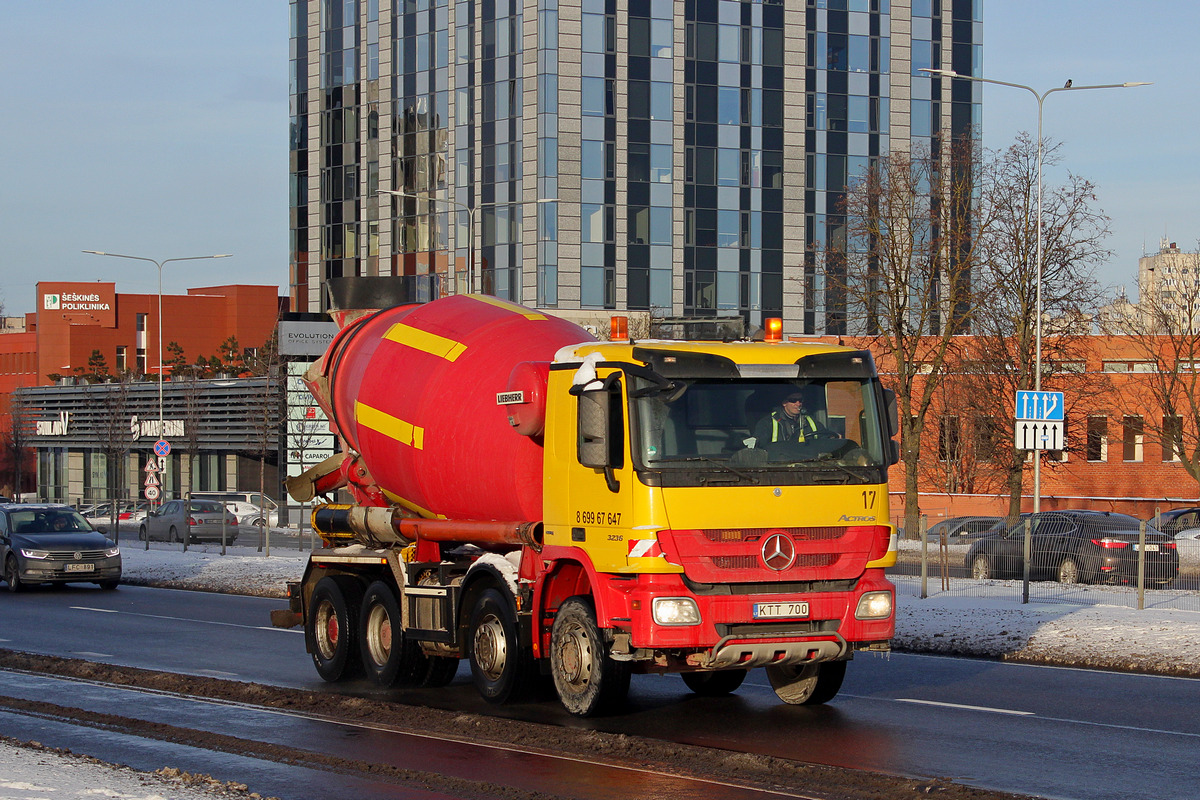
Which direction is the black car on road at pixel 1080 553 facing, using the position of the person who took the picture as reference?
facing away from the viewer and to the left of the viewer

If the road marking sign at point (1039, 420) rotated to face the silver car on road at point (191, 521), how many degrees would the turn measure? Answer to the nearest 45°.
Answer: approximately 135° to its right

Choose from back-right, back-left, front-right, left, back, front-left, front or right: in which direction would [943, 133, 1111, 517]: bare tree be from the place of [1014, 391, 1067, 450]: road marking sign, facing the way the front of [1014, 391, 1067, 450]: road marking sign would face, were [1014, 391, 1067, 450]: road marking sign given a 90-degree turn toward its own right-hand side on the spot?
right

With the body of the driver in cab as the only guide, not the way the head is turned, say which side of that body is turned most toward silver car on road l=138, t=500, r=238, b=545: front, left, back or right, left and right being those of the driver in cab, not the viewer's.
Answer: back

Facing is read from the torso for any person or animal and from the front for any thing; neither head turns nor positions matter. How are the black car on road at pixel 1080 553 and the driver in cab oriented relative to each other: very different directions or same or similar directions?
very different directions

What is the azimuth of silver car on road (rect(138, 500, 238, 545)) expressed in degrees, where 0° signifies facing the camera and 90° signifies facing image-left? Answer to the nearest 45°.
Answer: approximately 135°

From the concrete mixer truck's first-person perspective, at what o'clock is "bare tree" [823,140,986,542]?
The bare tree is roughly at 8 o'clock from the concrete mixer truck.

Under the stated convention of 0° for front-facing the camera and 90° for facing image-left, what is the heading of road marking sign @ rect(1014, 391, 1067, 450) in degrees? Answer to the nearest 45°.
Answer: approximately 0°

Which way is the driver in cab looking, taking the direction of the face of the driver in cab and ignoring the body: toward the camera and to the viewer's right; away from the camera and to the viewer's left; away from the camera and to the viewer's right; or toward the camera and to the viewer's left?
toward the camera and to the viewer's right
